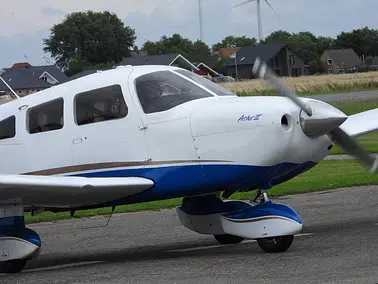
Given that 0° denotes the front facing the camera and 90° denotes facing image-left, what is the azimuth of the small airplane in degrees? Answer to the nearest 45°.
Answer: approximately 315°
